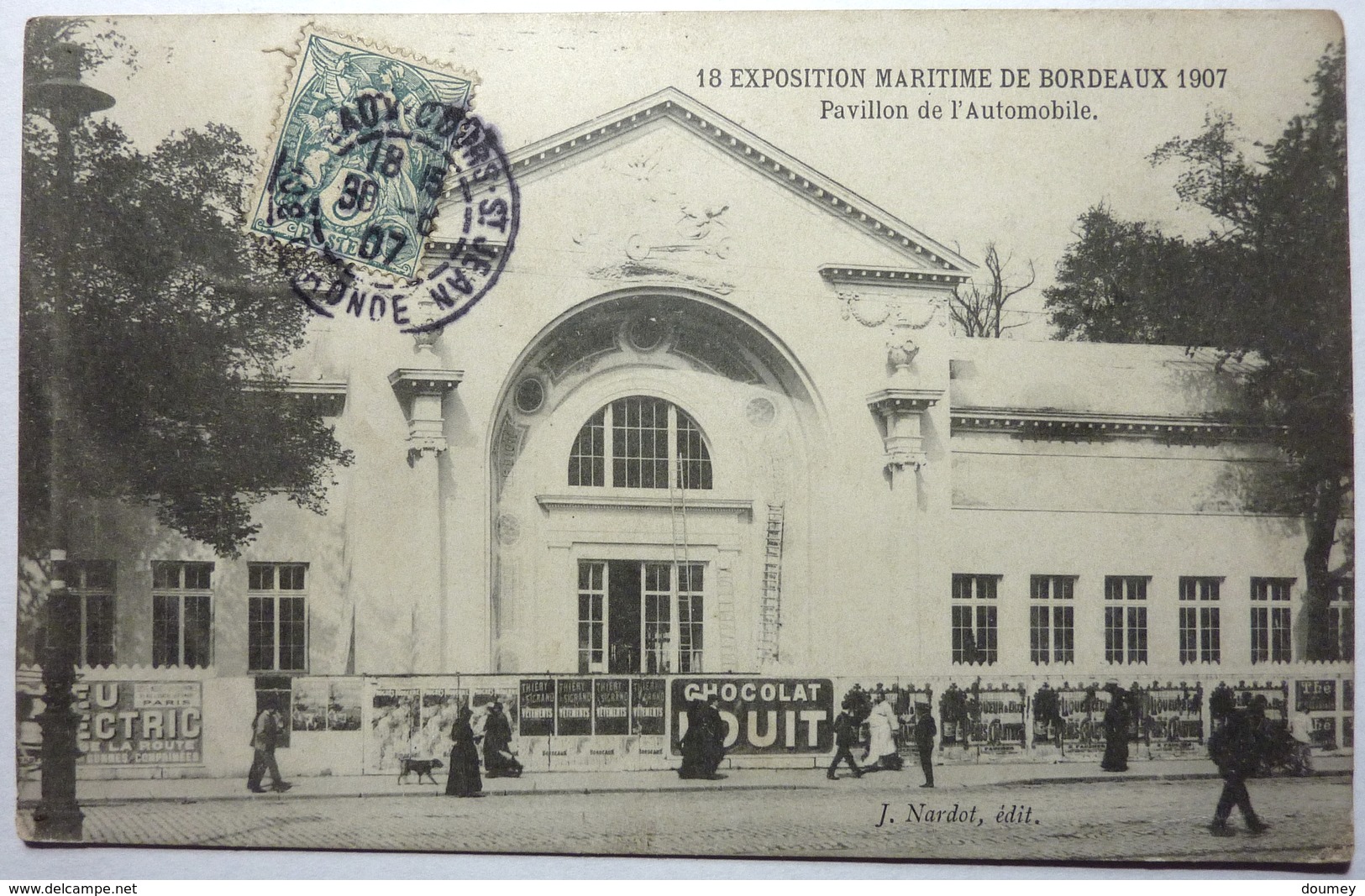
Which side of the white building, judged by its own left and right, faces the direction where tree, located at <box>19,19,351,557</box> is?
right

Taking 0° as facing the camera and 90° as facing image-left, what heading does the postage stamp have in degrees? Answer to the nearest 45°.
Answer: approximately 0°
